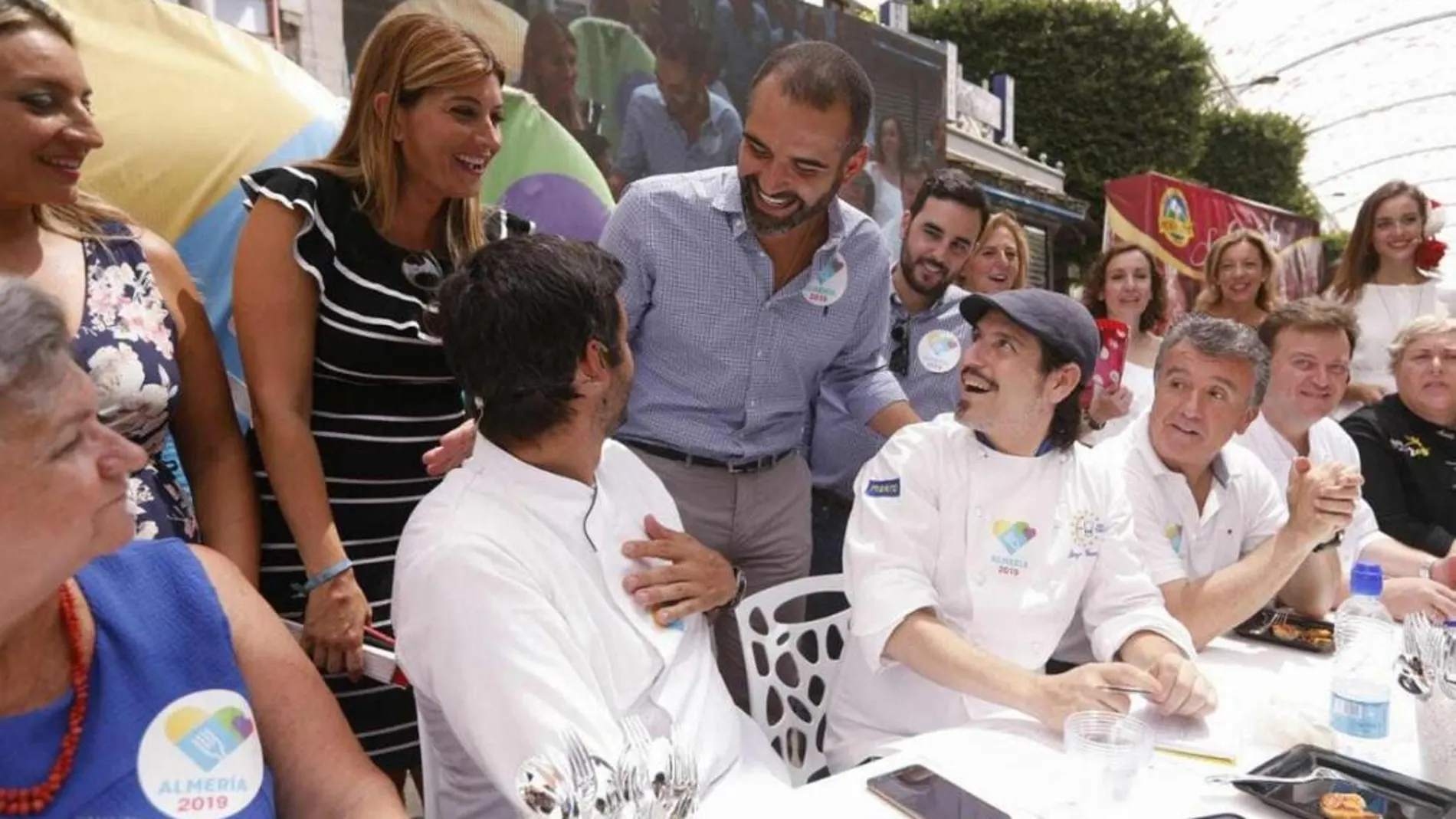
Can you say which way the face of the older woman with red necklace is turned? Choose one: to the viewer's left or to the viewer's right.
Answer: to the viewer's right

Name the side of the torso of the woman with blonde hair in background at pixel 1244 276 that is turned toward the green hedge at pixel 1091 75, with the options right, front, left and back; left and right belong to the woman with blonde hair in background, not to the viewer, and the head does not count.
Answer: back

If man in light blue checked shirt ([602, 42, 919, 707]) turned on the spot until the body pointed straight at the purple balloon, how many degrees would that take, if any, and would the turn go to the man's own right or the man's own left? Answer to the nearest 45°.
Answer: approximately 135° to the man's own right

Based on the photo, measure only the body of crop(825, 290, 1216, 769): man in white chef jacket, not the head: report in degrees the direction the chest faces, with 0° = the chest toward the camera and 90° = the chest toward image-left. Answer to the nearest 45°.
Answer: approximately 315°

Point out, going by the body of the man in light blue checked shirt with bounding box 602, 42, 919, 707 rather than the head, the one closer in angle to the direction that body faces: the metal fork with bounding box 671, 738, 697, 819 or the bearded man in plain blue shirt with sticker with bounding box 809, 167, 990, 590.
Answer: the metal fork

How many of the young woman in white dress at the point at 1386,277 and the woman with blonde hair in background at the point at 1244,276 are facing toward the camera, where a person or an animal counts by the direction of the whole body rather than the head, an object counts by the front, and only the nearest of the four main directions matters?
2

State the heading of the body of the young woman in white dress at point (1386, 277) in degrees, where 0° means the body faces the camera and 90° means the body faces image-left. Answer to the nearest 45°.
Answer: approximately 0°

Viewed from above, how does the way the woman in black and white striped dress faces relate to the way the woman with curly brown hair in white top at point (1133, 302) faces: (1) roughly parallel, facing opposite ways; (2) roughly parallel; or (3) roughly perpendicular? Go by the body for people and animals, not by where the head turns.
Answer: roughly perpendicular

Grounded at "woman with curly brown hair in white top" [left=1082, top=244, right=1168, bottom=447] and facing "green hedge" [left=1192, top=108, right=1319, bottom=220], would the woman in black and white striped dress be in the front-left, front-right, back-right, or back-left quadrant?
back-left
